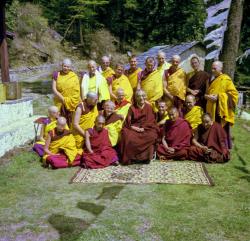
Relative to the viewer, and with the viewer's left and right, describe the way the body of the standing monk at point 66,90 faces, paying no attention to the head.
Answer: facing the viewer

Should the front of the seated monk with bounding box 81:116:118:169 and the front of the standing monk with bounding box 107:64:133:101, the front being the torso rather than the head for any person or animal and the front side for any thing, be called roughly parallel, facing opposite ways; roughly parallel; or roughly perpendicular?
roughly parallel

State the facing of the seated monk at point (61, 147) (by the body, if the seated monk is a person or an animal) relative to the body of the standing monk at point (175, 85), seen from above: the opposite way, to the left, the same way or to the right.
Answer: the same way

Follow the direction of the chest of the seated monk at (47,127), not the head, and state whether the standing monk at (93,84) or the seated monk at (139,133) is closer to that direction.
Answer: the seated monk

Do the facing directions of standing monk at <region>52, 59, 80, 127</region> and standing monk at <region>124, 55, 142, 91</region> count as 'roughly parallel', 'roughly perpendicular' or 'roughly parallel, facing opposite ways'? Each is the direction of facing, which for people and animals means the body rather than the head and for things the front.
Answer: roughly parallel

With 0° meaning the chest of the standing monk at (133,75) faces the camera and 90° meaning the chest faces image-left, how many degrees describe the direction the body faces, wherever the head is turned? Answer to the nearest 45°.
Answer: approximately 0°

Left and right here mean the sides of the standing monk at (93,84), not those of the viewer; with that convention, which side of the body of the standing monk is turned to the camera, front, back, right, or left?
front

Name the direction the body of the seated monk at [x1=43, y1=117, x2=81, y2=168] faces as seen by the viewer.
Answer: toward the camera

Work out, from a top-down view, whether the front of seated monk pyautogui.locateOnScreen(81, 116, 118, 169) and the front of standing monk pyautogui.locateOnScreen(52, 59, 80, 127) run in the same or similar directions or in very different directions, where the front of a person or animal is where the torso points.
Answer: same or similar directions

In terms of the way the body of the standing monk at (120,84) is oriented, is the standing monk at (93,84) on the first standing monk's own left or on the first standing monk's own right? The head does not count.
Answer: on the first standing monk's own right

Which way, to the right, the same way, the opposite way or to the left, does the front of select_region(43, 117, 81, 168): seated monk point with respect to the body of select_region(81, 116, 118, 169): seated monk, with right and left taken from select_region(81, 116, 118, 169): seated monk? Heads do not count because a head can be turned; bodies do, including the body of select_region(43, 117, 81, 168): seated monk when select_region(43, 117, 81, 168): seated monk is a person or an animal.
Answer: the same way

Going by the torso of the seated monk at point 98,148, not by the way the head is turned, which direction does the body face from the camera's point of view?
toward the camera

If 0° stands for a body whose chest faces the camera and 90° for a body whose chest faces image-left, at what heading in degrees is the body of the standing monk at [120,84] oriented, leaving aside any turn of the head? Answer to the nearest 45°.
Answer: approximately 0°
